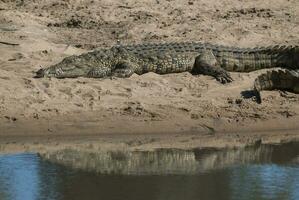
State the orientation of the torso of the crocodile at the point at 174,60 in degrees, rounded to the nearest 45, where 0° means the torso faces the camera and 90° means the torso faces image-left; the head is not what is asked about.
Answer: approximately 90°
